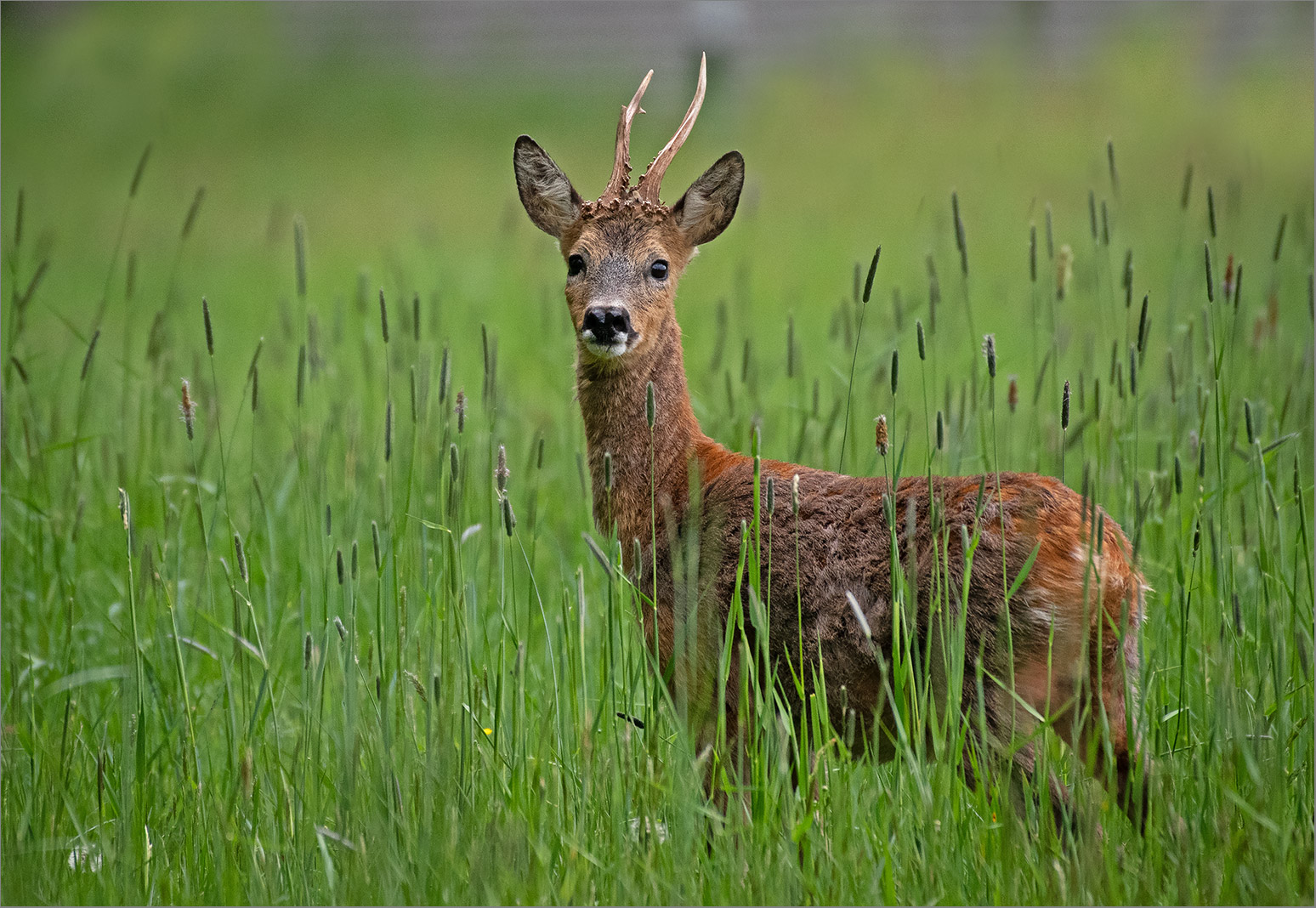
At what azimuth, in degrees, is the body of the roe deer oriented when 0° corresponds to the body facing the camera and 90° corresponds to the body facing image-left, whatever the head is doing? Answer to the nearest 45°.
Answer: approximately 90°
